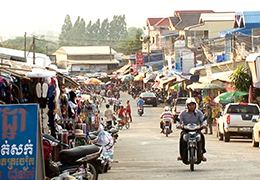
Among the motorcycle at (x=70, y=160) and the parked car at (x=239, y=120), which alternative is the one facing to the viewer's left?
the motorcycle

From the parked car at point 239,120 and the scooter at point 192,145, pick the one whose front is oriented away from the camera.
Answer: the parked car

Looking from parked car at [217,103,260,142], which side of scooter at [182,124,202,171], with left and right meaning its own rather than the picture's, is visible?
back

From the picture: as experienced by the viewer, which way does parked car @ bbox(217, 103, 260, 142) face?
facing away from the viewer

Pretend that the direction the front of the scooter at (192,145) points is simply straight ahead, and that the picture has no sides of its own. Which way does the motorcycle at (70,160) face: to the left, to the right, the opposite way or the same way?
to the right

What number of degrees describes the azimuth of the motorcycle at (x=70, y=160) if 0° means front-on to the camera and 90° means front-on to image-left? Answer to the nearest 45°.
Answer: approximately 90°

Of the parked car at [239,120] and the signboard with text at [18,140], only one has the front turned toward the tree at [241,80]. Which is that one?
the parked car

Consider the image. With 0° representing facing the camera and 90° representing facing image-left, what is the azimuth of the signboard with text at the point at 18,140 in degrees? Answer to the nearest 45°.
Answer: approximately 0°

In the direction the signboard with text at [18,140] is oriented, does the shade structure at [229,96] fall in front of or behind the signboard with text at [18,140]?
behind
